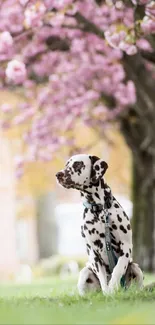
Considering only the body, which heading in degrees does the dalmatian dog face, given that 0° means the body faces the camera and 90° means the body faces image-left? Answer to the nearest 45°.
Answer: approximately 45°
